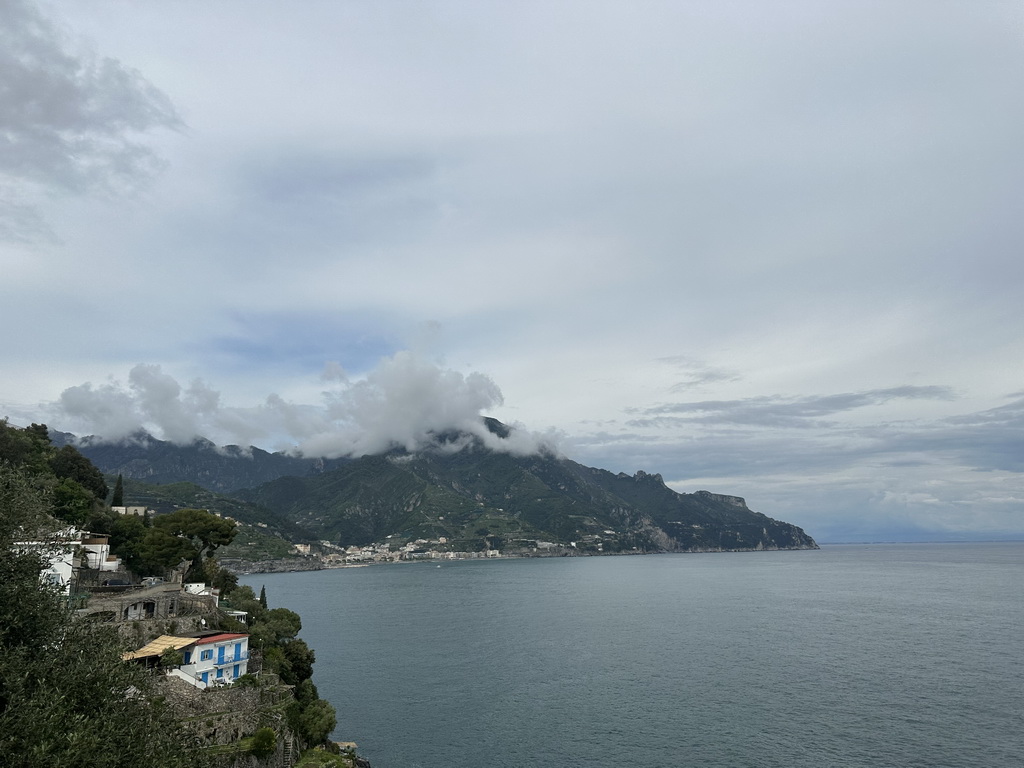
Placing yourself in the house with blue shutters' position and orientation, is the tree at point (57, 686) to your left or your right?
on your right

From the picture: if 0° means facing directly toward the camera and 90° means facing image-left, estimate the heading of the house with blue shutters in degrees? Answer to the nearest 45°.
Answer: approximately 315°
